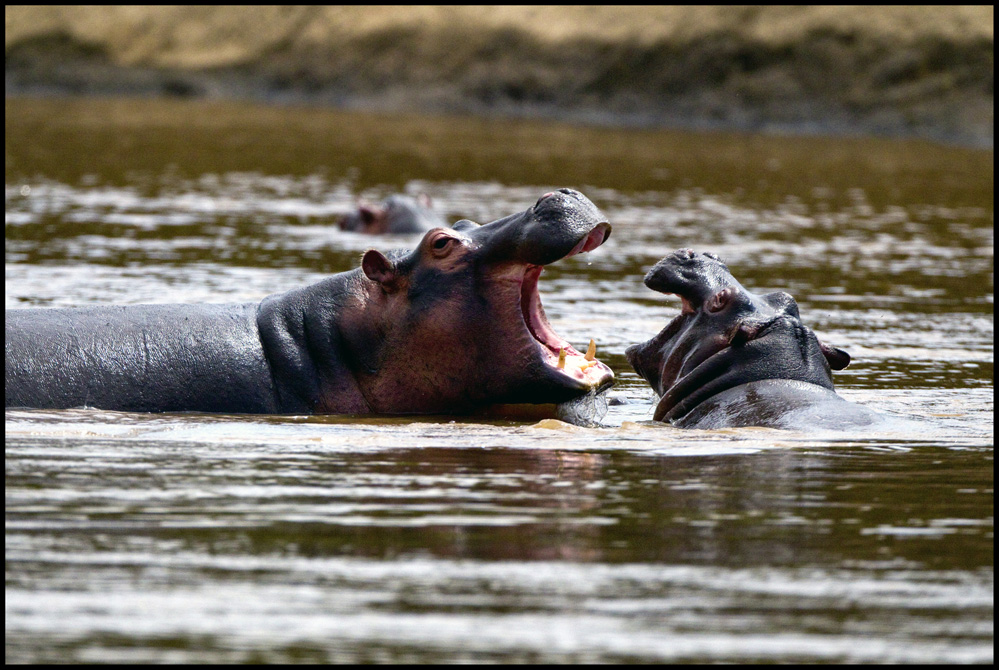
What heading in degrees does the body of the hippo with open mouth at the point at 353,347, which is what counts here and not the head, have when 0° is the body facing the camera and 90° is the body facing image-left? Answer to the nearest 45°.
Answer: approximately 270°

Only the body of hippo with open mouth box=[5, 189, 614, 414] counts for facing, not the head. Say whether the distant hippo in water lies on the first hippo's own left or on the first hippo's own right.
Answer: on the first hippo's own left
